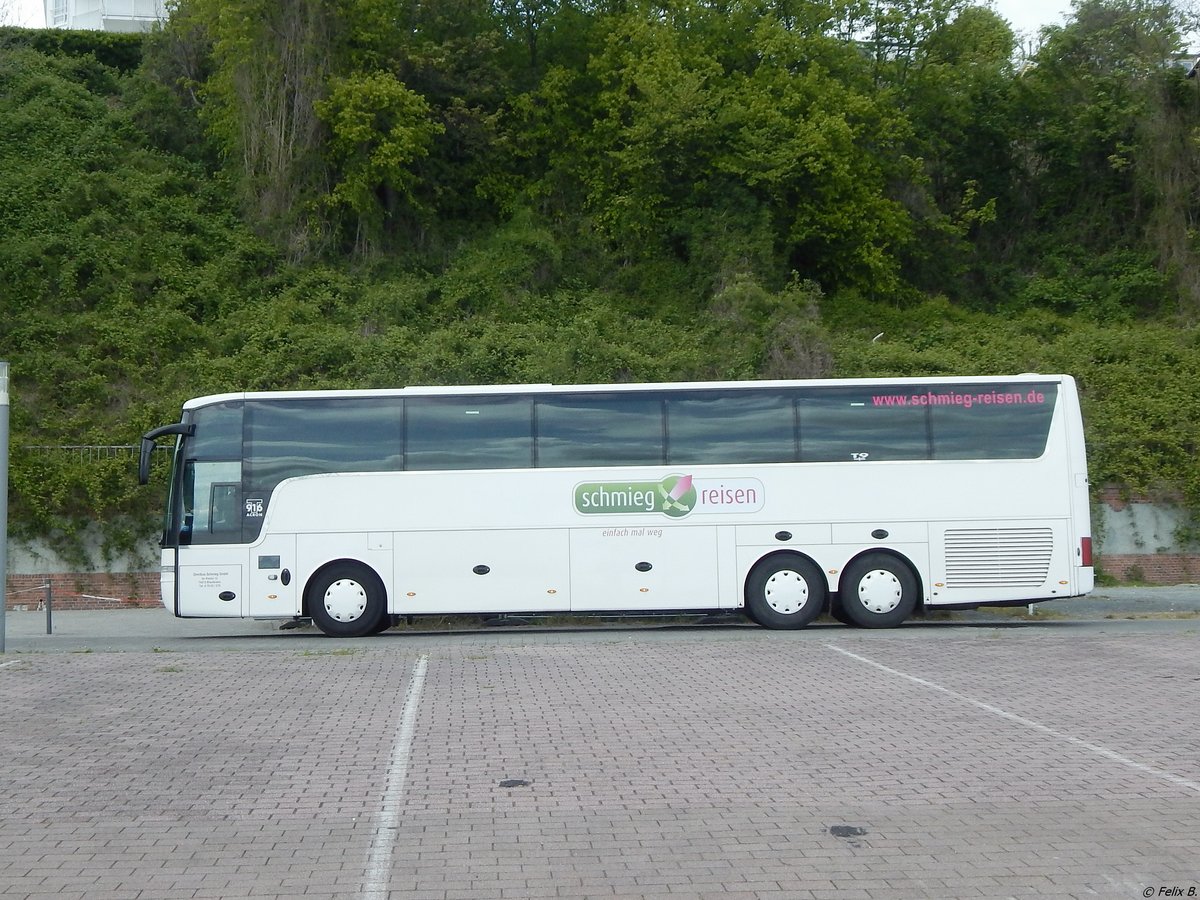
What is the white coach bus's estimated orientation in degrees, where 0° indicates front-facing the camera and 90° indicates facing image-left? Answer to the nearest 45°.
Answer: approximately 90°
